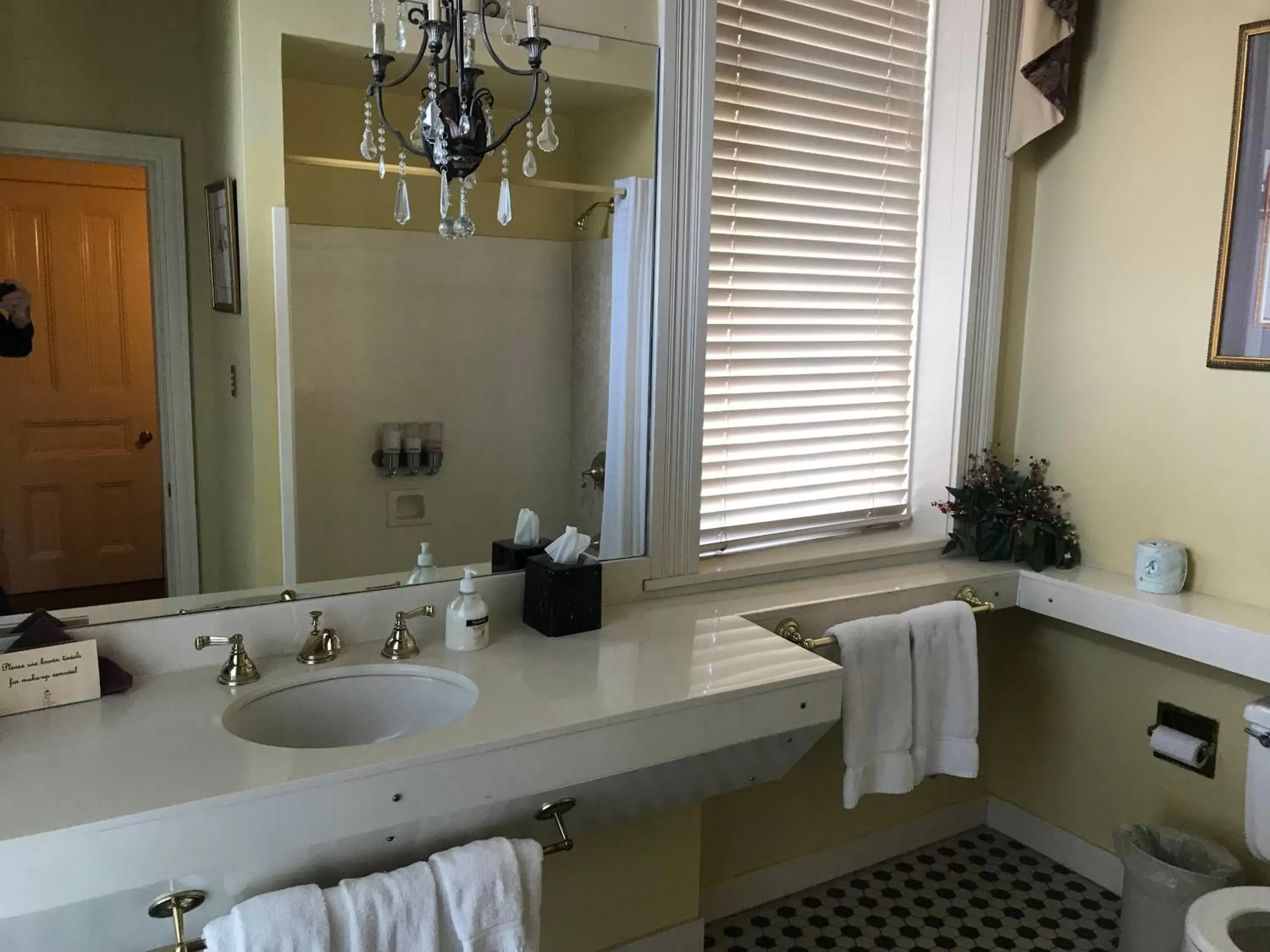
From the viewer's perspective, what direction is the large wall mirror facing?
toward the camera

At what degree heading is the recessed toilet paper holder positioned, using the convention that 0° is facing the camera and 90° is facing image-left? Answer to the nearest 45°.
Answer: approximately 45°

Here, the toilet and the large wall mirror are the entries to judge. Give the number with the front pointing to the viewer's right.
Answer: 0

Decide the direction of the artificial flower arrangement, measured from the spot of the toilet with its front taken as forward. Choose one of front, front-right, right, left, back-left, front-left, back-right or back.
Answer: right

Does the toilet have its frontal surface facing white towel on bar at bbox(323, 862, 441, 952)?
yes

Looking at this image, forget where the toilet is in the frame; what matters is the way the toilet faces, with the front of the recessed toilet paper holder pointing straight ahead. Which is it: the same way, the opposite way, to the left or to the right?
the same way

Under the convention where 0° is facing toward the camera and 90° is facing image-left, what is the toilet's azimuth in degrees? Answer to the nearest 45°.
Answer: approximately 45°

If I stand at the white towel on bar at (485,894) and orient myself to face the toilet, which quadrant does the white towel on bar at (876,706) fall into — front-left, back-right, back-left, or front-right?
front-left

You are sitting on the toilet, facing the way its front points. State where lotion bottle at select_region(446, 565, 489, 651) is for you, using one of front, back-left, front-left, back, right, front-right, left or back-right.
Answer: front

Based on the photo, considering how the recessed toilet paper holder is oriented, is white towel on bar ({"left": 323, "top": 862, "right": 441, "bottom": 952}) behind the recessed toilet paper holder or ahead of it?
ahead

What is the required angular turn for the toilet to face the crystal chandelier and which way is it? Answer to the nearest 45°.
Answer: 0° — it already faces it

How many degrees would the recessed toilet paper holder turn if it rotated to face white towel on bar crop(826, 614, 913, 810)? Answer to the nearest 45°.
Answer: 0° — it already faces it

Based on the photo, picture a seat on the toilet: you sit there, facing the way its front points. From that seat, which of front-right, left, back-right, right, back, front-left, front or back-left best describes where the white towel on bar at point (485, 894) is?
front

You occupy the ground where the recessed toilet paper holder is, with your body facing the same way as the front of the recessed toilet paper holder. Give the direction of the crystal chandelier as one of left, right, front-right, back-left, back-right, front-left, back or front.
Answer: front

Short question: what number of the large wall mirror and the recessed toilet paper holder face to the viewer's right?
0
